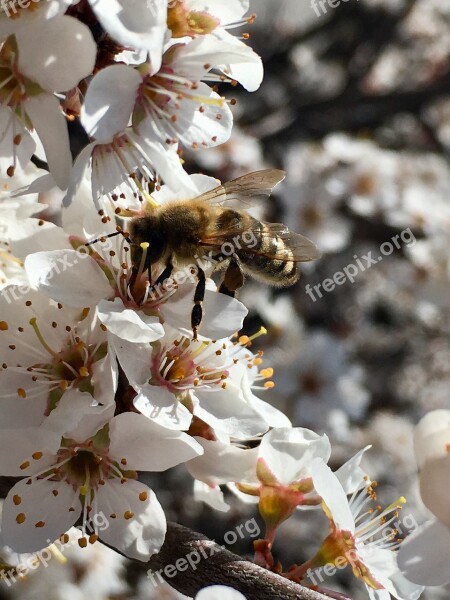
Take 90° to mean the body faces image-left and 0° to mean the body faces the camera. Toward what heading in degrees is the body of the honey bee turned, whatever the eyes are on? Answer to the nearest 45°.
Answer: approximately 90°

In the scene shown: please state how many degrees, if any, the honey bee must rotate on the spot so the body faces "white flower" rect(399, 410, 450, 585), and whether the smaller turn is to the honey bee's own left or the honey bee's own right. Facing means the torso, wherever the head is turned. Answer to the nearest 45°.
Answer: approximately 180°
